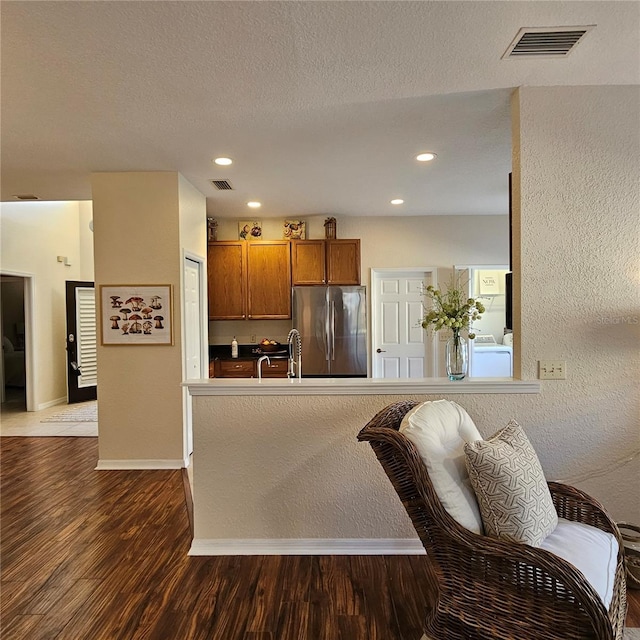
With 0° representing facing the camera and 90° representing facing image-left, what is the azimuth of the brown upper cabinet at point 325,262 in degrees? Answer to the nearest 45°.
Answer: approximately 0°

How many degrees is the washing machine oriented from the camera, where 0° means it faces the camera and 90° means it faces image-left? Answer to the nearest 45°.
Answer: approximately 0°

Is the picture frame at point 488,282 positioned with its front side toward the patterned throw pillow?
yes

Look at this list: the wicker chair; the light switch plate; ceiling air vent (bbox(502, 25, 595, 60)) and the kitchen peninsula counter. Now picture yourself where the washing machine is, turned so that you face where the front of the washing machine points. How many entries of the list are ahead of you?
4
